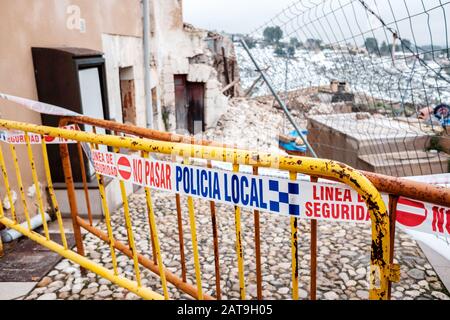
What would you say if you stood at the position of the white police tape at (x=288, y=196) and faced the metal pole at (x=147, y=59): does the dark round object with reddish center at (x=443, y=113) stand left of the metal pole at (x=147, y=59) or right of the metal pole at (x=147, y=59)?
right

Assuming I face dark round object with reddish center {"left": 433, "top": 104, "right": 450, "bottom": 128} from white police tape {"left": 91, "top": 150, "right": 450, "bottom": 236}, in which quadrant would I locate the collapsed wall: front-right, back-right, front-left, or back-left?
front-left

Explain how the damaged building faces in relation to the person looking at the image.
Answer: facing the viewer and to the right of the viewer

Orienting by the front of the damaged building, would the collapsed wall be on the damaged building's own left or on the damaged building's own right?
on the damaged building's own left

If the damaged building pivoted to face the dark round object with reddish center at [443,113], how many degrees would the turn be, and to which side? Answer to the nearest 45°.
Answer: approximately 45° to its left

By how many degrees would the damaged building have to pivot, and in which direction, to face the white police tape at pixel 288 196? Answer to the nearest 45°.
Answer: approximately 45° to its right
